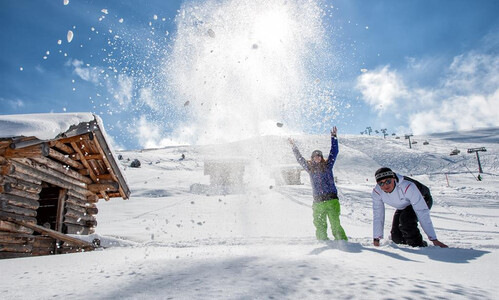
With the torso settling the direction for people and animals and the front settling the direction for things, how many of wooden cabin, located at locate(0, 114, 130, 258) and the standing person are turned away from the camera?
0

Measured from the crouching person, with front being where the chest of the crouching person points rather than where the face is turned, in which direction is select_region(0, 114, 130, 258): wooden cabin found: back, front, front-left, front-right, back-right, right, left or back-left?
front-right

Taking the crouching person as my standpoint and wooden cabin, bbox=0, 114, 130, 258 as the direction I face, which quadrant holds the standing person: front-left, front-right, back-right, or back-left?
front-right

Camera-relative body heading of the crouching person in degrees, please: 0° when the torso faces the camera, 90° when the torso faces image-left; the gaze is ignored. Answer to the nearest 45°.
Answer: approximately 45°

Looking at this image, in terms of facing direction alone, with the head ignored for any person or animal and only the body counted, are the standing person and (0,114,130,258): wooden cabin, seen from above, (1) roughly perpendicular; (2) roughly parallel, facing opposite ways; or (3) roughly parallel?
roughly perpendicular

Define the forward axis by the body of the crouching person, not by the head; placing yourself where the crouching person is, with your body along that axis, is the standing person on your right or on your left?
on your right

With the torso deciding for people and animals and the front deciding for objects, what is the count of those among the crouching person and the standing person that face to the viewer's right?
0

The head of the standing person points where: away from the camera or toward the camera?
toward the camera

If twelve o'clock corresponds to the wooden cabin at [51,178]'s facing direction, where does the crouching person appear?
The crouching person is roughly at 12 o'clock from the wooden cabin.

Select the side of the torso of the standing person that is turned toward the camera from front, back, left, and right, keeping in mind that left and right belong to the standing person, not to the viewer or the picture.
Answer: front

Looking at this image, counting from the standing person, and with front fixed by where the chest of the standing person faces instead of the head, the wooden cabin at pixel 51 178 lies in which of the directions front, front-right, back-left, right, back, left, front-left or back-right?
right

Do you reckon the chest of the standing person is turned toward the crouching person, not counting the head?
no

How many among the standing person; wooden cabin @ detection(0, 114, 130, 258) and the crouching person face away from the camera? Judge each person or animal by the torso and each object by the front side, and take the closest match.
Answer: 0

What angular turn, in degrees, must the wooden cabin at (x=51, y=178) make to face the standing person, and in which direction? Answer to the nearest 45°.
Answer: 0° — it already faces them
